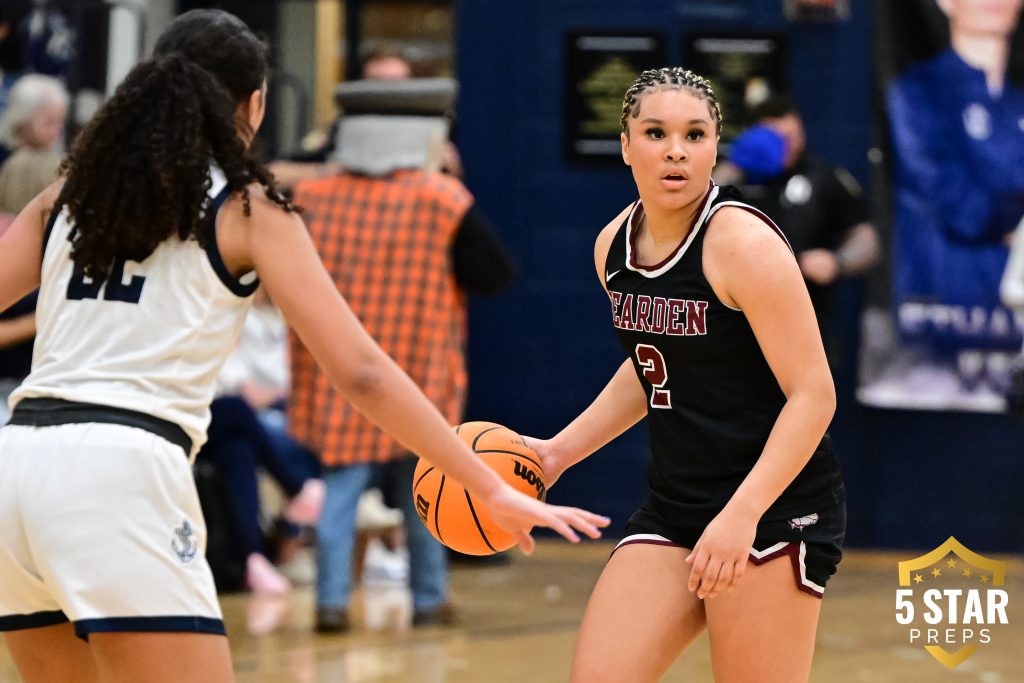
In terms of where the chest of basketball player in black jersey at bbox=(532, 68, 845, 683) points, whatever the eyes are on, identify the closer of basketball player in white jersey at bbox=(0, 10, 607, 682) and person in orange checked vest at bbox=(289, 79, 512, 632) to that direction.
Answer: the basketball player in white jersey

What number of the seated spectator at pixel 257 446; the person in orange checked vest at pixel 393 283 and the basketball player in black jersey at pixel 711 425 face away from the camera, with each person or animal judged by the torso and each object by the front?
1

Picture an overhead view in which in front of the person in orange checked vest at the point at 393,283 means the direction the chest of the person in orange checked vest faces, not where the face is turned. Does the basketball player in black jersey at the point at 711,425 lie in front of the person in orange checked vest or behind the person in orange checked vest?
behind

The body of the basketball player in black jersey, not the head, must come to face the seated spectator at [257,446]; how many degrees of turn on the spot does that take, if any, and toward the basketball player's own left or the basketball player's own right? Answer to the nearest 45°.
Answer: approximately 90° to the basketball player's own right

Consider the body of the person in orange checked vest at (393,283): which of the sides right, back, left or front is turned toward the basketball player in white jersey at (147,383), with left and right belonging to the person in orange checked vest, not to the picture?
back

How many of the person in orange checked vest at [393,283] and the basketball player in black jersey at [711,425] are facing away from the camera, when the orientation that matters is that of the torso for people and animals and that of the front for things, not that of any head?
1

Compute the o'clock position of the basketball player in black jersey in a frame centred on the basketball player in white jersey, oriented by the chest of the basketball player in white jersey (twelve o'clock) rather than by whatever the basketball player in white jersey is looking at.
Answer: The basketball player in black jersey is roughly at 1 o'clock from the basketball player in white jersey.

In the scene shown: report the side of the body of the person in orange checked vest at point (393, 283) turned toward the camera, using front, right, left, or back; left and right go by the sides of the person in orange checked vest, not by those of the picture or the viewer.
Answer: back

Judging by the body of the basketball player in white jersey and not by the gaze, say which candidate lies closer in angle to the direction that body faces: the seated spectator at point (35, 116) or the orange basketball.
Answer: the orange basketball

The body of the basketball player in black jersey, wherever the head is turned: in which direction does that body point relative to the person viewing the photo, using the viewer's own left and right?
facing the viewer and to the left of the viewer

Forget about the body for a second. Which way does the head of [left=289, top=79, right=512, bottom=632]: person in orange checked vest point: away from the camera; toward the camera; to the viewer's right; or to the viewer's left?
away from the camera

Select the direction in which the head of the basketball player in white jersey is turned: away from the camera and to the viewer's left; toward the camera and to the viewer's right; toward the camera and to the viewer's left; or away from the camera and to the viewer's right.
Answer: away from the camera and to the viewer's right

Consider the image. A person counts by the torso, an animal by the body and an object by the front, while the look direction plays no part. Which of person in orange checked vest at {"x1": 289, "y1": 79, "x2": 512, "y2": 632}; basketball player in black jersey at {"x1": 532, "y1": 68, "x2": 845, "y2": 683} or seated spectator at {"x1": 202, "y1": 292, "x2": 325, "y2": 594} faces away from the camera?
the person in orange checked vest

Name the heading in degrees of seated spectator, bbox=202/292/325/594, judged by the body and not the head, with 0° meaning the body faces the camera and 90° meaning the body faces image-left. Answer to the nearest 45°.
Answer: approximately 315°
